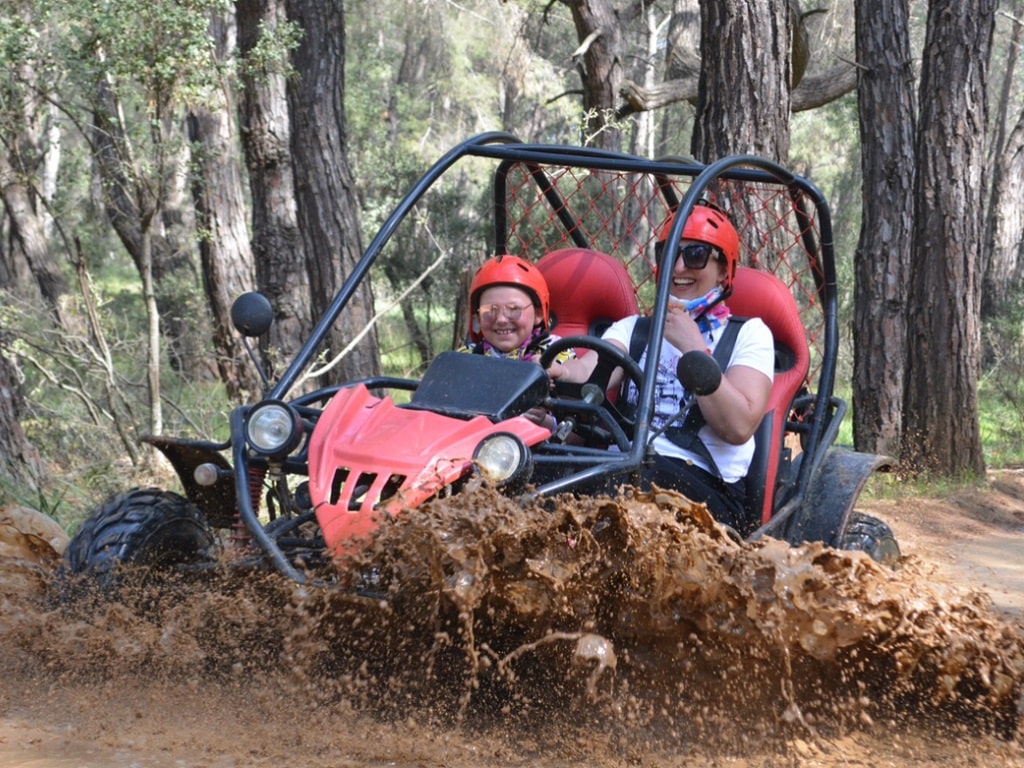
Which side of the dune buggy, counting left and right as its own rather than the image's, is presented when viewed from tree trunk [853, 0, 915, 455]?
back

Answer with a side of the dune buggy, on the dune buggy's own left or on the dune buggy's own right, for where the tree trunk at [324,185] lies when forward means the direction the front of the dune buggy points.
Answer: on the dune buggy's own right

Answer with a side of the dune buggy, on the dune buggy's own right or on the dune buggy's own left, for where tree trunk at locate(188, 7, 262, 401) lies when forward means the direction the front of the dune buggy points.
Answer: on the dune buggy's own right

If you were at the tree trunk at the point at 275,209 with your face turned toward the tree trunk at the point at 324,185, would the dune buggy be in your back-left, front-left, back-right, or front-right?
front-right

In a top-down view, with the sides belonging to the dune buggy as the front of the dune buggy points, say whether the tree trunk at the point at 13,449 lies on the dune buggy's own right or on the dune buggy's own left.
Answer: on the dune buggy's own right

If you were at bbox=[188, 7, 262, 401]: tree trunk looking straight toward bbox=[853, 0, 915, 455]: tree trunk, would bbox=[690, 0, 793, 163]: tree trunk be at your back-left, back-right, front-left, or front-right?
front-right

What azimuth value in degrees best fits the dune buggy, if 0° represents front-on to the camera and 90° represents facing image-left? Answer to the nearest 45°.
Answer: approximately 45°

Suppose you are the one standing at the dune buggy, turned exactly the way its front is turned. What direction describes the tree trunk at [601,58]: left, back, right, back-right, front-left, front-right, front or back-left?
back-right

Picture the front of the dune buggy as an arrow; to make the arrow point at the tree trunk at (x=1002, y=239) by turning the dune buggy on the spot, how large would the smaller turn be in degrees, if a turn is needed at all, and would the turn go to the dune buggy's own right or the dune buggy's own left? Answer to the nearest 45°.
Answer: approximately 180°

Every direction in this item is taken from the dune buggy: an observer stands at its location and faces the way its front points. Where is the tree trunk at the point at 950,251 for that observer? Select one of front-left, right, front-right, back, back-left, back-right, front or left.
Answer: back

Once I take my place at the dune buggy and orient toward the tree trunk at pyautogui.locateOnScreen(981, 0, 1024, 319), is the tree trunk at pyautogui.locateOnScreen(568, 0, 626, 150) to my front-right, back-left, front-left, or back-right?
front-left

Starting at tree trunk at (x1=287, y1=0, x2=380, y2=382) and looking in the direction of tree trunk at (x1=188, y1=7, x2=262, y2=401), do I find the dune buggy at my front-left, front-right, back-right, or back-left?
back-left
